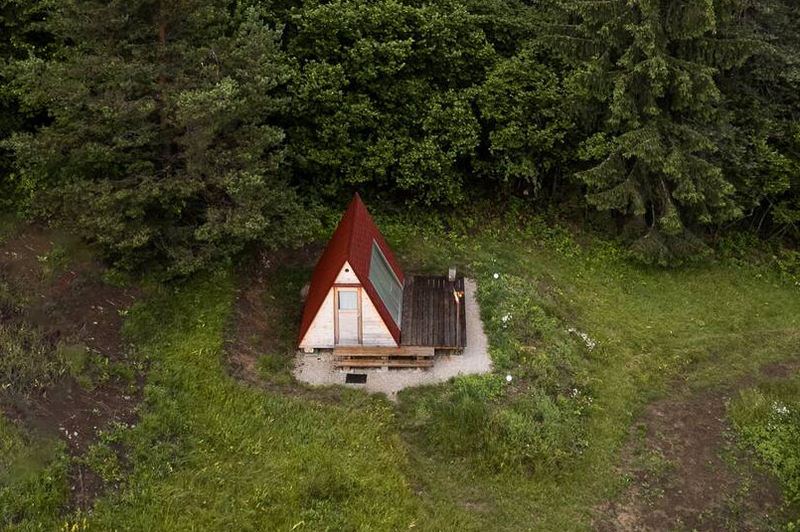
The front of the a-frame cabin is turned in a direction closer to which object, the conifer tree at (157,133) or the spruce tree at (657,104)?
the conifer tree

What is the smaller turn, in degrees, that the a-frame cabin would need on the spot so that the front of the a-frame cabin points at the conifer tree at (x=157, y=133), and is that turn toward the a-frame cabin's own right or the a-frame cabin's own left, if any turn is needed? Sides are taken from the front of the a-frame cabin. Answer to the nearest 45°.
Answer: approximately 90° to the a-frame cabin's own right

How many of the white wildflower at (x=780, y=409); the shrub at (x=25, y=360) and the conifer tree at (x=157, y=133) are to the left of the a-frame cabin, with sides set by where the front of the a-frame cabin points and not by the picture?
1

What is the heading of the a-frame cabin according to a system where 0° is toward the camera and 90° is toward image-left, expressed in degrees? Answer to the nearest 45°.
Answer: approximately 0°

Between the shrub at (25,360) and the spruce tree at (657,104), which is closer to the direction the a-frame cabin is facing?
the shrub

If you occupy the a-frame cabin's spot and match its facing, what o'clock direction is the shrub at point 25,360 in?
The shrub is roughly at 2 o'clock from the a-frame cabin.

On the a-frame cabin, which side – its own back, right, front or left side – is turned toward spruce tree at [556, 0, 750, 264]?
left
